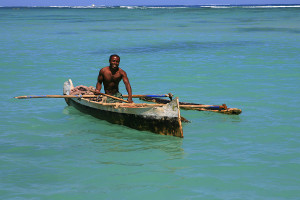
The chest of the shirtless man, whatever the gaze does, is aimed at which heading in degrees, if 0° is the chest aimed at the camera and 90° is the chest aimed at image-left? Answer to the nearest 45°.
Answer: approximately 0°
